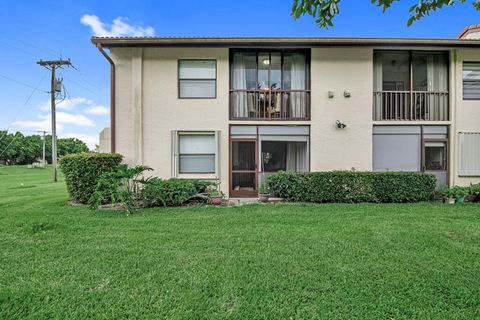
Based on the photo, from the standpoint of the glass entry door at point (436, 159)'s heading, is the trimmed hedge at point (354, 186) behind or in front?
in front

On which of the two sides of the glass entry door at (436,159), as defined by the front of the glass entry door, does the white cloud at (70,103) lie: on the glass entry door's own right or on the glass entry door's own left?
on the glass entry door's own right

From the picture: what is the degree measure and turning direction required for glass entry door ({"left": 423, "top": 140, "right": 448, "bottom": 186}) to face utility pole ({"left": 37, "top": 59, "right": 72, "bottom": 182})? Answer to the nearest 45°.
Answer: approximately 90° to its right

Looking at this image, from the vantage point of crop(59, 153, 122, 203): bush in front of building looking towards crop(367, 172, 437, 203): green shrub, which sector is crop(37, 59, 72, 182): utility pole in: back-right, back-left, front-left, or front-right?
back-left

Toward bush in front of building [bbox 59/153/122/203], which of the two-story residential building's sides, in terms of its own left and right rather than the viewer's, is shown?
right

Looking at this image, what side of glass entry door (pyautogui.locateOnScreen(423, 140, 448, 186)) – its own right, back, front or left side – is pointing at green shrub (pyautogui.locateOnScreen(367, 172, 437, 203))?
right

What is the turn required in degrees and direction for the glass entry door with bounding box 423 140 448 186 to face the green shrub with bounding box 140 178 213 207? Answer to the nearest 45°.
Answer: approximately 45° to its right
